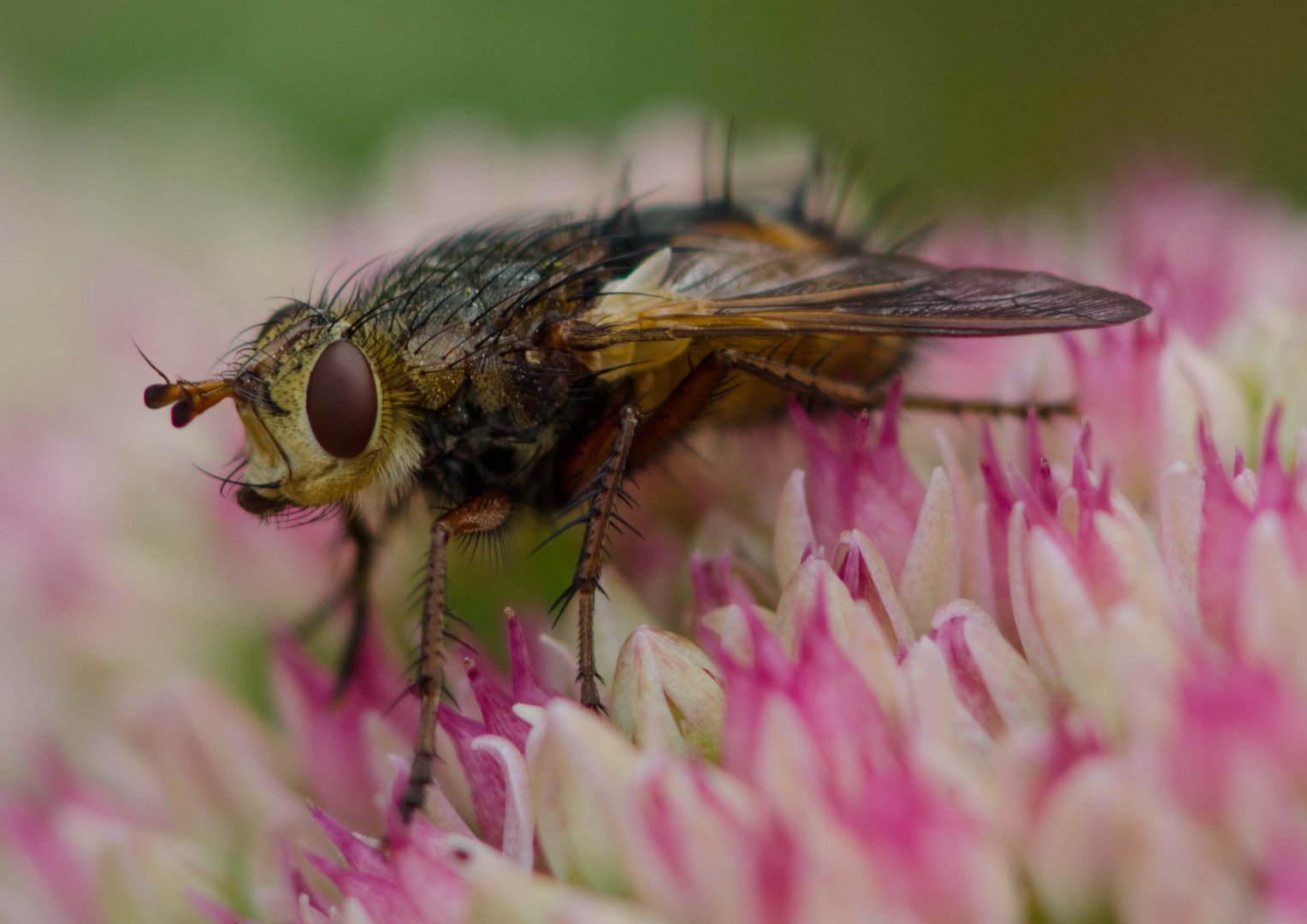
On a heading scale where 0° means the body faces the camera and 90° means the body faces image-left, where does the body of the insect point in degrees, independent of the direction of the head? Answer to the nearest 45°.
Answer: approximately 90°
